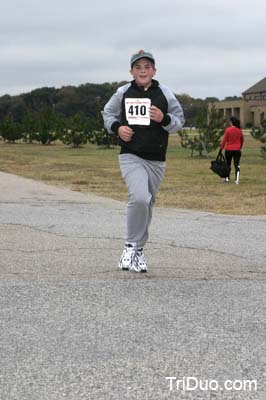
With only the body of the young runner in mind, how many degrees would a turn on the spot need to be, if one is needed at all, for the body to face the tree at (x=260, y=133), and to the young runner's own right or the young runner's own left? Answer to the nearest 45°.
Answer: approximately 180°

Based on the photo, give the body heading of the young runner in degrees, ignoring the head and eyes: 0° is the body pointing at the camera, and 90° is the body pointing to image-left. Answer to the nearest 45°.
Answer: approximately 0°

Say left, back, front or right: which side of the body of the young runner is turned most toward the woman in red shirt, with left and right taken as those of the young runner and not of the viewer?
back

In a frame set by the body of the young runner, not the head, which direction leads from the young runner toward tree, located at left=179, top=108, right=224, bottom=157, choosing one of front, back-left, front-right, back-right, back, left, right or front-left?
back
